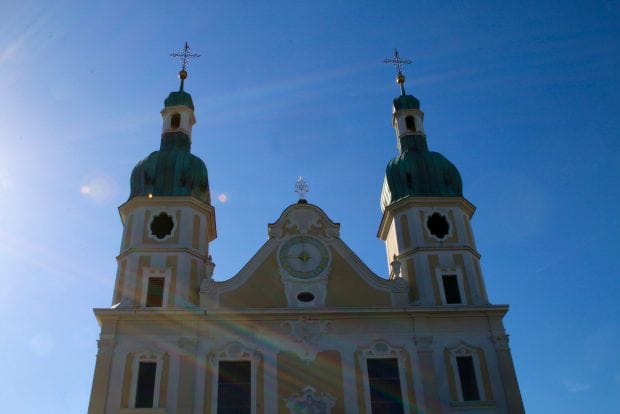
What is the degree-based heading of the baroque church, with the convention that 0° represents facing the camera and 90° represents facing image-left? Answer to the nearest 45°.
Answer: approximately 0°
